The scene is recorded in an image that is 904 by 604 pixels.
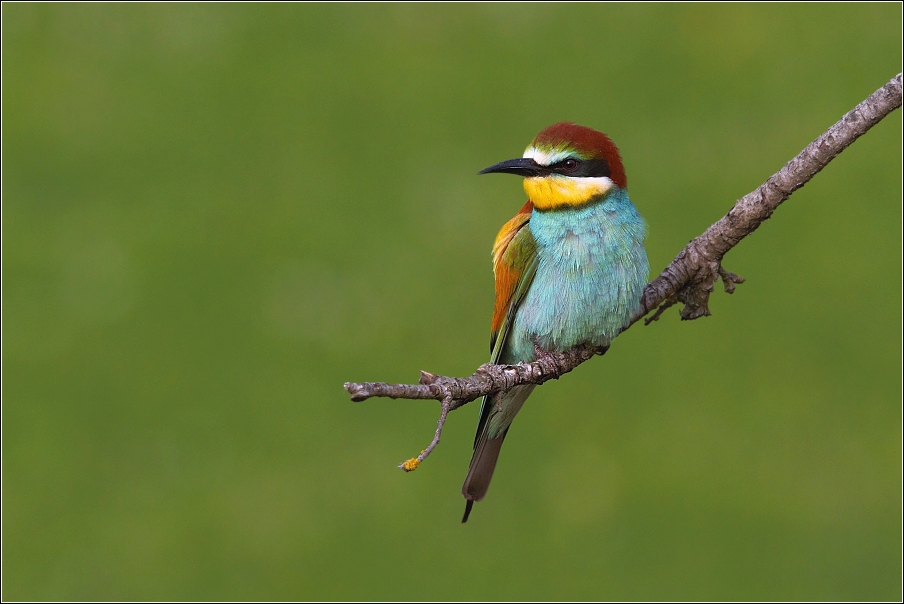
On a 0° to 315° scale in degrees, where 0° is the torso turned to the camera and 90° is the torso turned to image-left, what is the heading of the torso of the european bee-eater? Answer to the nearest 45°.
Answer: approximately 315°
